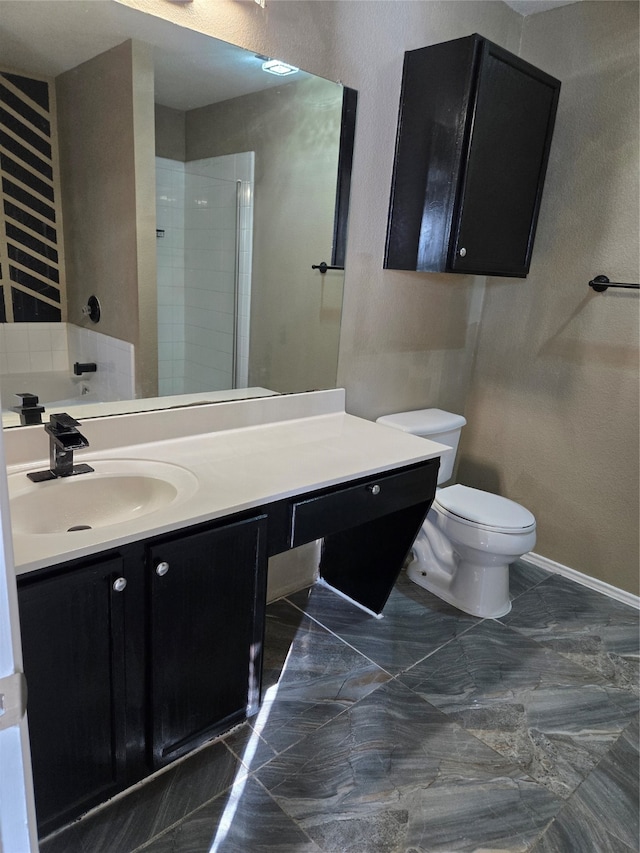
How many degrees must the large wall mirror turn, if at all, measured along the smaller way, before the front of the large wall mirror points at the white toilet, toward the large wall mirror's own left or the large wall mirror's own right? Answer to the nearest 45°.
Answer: approximately 45° to the large wall mirror's own left

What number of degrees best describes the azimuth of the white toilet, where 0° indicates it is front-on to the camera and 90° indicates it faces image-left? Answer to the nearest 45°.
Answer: approximately 315°

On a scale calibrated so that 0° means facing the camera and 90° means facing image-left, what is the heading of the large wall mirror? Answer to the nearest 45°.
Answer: approximately 315°

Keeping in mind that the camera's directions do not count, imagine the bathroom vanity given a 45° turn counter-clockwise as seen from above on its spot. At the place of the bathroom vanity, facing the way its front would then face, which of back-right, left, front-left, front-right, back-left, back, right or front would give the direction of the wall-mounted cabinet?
front-left

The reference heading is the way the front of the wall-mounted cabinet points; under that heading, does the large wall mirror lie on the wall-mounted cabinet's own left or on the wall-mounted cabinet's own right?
on the wall-mounted cabinet's own right

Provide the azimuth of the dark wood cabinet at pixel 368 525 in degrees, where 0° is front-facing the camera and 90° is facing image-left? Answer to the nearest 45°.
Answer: approximately 315°
